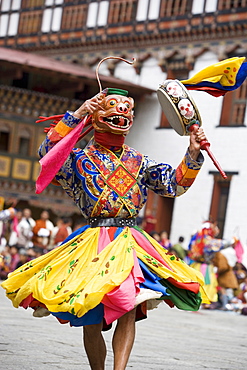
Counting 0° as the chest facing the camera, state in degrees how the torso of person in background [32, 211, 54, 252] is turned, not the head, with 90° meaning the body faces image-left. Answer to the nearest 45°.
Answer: approximately 0°

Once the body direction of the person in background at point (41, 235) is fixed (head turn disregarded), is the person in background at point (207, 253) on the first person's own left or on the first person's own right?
on the first person's own left
